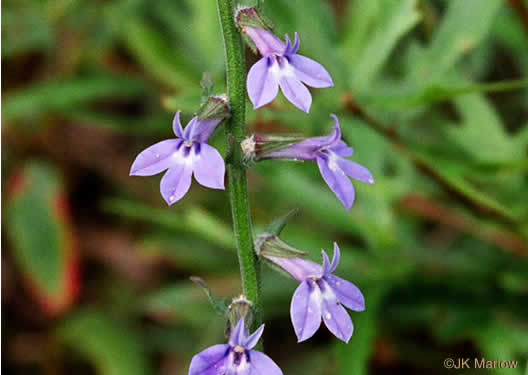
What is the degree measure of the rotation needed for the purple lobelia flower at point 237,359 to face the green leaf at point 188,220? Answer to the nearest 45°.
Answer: approximately 180°

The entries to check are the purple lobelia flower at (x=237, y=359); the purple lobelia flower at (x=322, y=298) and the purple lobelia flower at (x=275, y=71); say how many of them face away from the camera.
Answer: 0

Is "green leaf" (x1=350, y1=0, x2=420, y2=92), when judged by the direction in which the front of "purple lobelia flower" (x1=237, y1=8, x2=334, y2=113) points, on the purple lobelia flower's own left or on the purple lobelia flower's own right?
on the purple lobelia flower's own left

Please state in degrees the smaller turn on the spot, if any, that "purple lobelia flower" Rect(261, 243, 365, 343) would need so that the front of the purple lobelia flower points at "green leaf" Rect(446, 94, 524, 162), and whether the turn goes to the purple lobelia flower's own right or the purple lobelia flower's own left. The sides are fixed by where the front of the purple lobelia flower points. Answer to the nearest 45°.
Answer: approximately 135° to the purple lobelia flower's own left

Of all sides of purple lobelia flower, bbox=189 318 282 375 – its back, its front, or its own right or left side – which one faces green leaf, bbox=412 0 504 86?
back

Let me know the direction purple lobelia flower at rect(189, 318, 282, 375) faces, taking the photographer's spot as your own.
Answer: facing the viewer

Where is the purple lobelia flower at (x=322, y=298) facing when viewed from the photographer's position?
facing the viewer and to the right of the viewer

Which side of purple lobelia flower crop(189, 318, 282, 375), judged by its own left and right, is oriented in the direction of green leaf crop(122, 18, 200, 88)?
back

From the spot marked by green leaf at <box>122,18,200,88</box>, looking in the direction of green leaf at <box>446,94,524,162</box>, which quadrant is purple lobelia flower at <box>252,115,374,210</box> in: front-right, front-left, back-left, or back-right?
front-right

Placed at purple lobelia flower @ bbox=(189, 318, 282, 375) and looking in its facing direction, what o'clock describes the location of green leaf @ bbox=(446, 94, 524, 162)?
The green leaf is roughly at 7 o'clock from the purple lobelia flower.

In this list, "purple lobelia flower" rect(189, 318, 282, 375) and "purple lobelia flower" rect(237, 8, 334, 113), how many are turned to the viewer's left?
0

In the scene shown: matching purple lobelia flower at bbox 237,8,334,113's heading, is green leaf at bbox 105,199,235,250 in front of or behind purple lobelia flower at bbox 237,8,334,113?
behind

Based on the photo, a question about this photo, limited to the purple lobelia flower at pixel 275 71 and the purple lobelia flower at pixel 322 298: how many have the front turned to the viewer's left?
0
